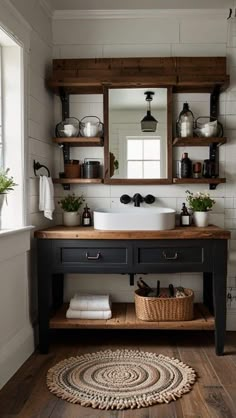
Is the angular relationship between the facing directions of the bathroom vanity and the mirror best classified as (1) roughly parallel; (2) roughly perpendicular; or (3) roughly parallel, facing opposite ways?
roughly parallel

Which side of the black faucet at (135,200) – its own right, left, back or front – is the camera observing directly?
front

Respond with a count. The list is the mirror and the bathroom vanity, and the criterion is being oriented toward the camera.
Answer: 2

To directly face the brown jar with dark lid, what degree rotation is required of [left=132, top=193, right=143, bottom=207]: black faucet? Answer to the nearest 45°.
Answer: approximately 90° to its right

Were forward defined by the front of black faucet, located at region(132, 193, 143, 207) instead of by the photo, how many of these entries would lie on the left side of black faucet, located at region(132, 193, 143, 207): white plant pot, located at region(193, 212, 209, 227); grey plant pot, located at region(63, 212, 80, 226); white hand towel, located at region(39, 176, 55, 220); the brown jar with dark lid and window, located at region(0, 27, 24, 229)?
1

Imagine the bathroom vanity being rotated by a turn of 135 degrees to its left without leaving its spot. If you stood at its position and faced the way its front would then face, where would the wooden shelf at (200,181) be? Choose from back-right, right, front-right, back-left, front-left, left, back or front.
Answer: front

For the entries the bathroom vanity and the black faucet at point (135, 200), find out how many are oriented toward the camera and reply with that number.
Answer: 2

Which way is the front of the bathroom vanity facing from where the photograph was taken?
facing the viewer

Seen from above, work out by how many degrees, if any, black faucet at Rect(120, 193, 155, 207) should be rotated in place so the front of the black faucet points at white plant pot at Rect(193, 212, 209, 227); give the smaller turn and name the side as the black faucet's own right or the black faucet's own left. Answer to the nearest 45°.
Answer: approximately 90° to the black faucet's own left

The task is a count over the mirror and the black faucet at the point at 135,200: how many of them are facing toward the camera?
2

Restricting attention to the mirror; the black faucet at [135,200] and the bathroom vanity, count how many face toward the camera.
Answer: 3
